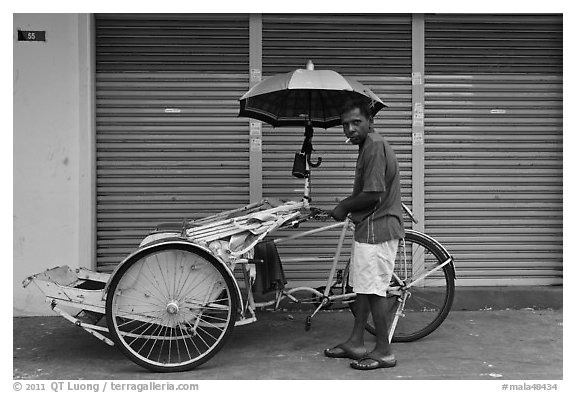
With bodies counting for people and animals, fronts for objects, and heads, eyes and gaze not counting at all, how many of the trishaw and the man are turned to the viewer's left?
2

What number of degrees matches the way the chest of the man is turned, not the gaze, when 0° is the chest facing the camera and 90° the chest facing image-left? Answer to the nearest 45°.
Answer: approximately 90°

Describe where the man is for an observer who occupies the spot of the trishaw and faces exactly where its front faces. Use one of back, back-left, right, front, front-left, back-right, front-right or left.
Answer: back

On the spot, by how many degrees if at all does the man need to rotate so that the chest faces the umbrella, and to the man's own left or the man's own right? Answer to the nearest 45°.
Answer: approximately 45° to the man's own right

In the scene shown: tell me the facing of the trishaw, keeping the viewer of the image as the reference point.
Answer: facing to the left of the viewer

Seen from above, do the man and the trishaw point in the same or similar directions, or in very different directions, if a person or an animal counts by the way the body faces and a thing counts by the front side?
same or similar directions
